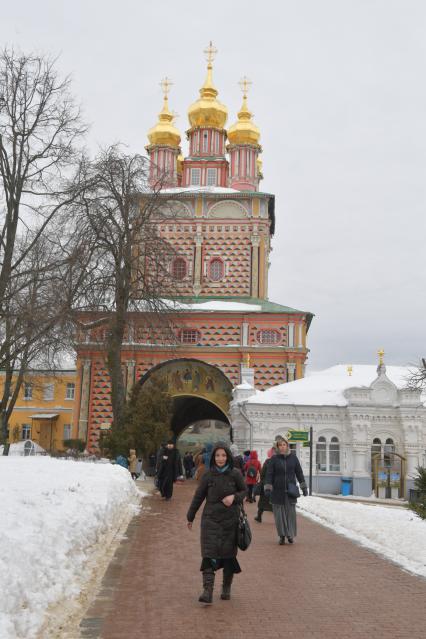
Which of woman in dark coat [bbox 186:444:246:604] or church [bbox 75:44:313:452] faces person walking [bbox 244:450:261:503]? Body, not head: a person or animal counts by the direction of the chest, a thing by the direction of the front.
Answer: the church

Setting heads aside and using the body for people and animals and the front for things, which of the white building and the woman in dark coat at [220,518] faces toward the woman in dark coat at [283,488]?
the white building

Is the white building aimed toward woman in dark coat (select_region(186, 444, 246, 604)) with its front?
yes

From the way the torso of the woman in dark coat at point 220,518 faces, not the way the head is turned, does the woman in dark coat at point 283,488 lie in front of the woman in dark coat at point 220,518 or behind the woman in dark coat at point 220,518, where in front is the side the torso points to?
behind

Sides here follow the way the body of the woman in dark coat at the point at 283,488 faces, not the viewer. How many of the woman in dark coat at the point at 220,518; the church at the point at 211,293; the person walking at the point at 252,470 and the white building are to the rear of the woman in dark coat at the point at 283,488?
3

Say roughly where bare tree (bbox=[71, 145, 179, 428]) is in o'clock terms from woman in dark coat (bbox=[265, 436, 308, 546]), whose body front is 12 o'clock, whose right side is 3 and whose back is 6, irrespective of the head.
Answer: The bare tree is roughly at 5 o'clock from the woman in dark coat.

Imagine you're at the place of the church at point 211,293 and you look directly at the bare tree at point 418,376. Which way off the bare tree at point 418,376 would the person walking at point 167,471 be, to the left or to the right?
right

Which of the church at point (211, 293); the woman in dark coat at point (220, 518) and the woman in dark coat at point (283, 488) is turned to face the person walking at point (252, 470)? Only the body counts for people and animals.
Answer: the church

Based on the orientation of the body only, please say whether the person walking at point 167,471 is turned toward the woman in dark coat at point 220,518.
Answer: yes
